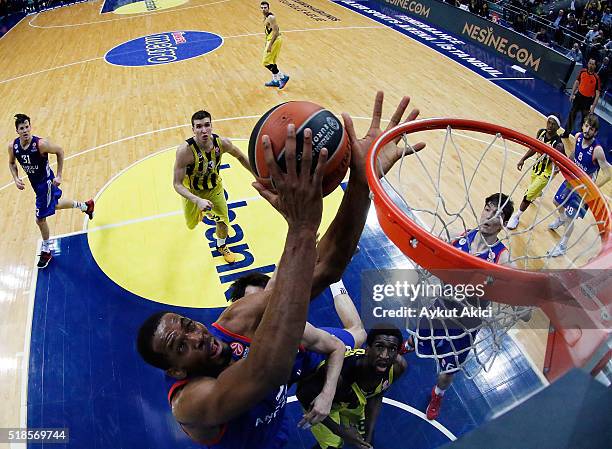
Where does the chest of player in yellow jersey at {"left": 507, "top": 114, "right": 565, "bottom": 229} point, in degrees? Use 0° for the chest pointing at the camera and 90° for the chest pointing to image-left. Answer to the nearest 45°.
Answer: approximately 45°

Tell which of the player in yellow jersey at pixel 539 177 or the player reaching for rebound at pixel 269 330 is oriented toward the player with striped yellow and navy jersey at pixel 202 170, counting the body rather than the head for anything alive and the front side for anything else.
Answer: the player in yellow jersey

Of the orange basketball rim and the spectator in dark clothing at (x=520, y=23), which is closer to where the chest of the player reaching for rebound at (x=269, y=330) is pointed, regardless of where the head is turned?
the orange basketball rim

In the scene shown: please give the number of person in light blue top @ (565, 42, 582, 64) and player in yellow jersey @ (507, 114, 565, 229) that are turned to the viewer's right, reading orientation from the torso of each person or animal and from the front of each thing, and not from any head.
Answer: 0

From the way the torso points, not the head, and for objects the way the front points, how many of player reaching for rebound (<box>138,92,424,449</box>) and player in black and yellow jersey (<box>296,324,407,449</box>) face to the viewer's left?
0

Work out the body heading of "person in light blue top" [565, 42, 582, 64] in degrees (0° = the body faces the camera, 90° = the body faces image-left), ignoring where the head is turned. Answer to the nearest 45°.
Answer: approximately 45°

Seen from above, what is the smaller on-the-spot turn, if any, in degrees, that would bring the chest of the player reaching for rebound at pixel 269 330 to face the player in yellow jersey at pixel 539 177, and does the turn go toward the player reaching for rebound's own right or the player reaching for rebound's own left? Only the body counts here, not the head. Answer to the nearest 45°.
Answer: approximately 90° to the player reaching for rebound's own left

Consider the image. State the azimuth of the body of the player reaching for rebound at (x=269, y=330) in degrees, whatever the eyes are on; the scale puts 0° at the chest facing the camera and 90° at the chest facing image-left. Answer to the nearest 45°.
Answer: approximately 315°

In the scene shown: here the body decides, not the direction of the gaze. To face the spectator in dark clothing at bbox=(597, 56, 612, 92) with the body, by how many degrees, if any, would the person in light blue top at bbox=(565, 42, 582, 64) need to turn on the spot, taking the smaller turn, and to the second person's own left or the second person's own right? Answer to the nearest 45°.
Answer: approximately 90° to the second person's own left
